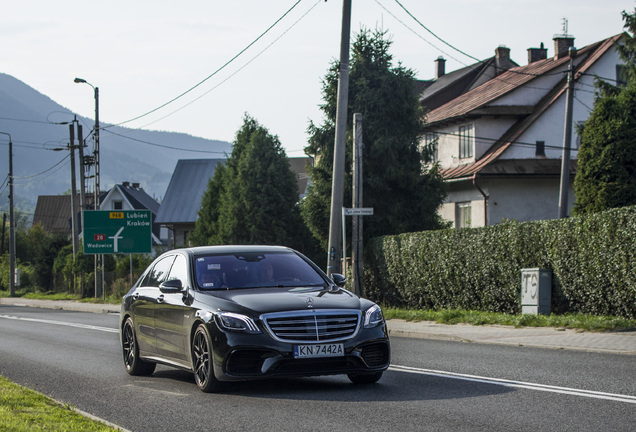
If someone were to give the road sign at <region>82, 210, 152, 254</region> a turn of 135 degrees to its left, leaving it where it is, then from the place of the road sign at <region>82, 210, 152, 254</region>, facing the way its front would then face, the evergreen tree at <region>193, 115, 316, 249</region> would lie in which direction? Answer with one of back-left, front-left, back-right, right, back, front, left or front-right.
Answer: front-right

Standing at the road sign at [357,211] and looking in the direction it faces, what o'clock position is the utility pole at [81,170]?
The utility pole is roughly at 5 o'clock from the road sign.

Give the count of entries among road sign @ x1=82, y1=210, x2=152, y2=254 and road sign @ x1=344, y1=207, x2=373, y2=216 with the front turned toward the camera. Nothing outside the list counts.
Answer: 2

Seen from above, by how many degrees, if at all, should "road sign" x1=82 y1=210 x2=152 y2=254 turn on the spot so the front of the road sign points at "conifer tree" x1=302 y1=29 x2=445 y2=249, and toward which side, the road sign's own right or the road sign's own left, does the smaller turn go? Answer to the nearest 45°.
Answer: approximately 45° to the road sign's own left

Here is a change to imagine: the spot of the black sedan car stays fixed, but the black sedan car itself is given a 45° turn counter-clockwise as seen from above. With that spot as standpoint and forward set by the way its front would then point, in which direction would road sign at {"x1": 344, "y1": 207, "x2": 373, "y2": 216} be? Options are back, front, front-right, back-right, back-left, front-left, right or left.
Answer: left

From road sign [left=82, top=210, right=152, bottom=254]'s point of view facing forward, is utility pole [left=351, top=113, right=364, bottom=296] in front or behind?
in front

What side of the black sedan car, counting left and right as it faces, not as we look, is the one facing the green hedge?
left

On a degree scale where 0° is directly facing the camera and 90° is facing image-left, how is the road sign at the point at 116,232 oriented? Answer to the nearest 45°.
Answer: approximately 0°

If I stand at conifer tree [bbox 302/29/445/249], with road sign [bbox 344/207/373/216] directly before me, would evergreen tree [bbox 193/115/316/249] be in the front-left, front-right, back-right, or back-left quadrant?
back-right

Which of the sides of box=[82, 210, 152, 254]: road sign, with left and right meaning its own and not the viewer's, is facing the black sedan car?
front

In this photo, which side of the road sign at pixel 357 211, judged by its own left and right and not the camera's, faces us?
front

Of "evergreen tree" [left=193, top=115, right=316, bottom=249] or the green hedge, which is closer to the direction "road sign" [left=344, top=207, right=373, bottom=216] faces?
the green hedge

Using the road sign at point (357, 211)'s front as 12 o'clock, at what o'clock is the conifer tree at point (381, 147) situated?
The conifer tree is roughly at 6 o'clock from the road sign.

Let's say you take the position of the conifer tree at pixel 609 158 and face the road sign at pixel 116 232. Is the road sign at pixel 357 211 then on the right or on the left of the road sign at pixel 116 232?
left
